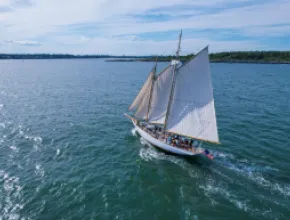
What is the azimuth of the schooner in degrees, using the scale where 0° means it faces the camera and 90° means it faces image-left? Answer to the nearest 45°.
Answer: approximately 135°
